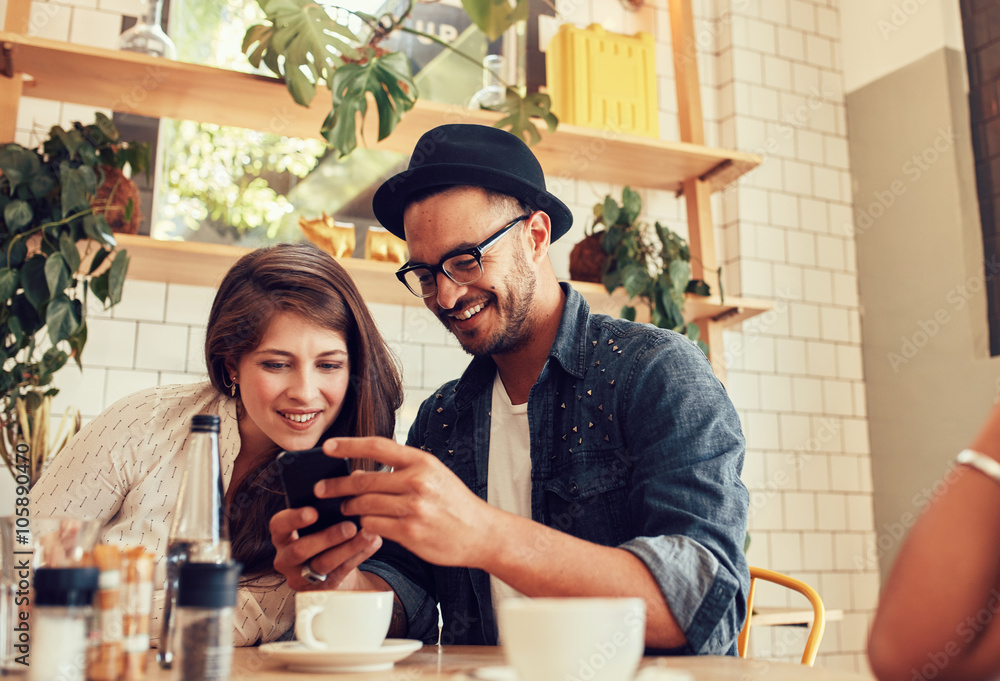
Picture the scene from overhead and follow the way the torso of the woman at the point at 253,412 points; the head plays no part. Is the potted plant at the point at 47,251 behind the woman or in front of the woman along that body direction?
behind

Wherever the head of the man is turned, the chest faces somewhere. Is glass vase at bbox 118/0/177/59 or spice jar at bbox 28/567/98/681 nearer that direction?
the spice jar

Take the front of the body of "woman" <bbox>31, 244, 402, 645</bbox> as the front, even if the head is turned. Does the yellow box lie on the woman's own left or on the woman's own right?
on the woman's own left

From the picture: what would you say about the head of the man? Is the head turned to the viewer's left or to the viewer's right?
to the viewer's left

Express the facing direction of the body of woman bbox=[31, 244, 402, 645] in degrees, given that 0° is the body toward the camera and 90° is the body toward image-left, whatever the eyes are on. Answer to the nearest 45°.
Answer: approximately 315°
